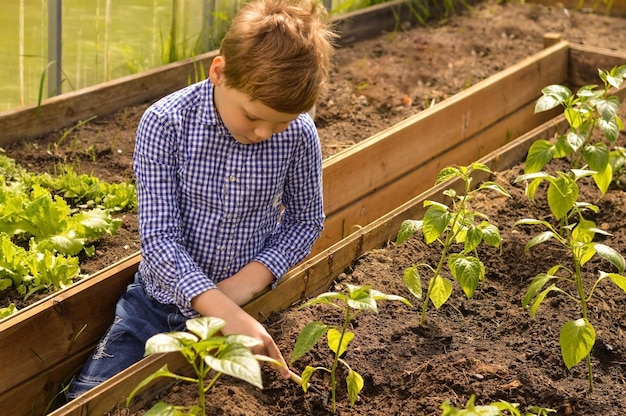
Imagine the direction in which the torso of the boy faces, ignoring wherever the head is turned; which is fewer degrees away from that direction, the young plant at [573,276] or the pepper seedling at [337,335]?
the pepper seedling

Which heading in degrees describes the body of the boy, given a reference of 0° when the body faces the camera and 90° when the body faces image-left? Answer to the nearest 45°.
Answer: approximately 0°

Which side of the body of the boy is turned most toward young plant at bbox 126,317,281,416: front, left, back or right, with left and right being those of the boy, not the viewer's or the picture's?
front

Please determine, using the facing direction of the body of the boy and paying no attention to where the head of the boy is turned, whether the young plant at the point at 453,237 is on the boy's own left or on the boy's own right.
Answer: on the boy's own left

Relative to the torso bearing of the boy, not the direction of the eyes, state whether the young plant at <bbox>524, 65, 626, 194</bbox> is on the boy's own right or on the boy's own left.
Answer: on the boy's own left

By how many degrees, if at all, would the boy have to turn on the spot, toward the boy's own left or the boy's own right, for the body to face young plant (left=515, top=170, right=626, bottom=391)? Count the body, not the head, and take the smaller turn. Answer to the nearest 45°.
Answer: approximately 90° to the boy's own left
